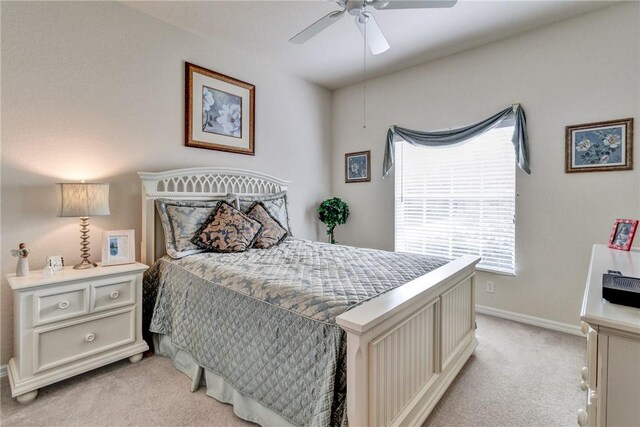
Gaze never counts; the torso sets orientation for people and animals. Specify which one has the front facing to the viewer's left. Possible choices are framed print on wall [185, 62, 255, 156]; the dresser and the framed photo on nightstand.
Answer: the dresser

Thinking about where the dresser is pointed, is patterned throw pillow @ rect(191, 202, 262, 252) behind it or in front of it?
in front

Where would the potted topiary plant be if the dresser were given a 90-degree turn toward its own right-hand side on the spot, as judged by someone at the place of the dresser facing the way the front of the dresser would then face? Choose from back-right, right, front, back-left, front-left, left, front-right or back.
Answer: front-left

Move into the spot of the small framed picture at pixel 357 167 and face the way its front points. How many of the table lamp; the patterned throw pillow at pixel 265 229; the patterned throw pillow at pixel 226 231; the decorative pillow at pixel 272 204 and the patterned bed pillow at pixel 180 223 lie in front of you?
5

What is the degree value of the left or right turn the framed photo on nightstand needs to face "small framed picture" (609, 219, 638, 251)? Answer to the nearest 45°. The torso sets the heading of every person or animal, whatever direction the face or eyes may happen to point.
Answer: approximately 45° to its left

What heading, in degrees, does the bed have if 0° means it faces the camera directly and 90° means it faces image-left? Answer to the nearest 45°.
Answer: approximately 315°

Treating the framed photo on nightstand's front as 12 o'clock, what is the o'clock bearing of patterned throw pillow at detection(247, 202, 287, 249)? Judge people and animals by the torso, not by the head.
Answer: The patterned throw pillow is roughly at 9 o'clock from the framed photo on nightstand.

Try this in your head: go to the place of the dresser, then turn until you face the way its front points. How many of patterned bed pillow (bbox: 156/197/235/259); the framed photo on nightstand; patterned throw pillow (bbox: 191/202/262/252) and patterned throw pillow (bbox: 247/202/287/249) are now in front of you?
4

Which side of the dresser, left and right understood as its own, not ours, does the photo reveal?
left

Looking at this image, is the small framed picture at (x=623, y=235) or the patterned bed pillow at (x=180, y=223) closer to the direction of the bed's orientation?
the small framed picture

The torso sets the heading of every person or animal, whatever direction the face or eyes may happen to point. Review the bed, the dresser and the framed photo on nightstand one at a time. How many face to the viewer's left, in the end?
1
